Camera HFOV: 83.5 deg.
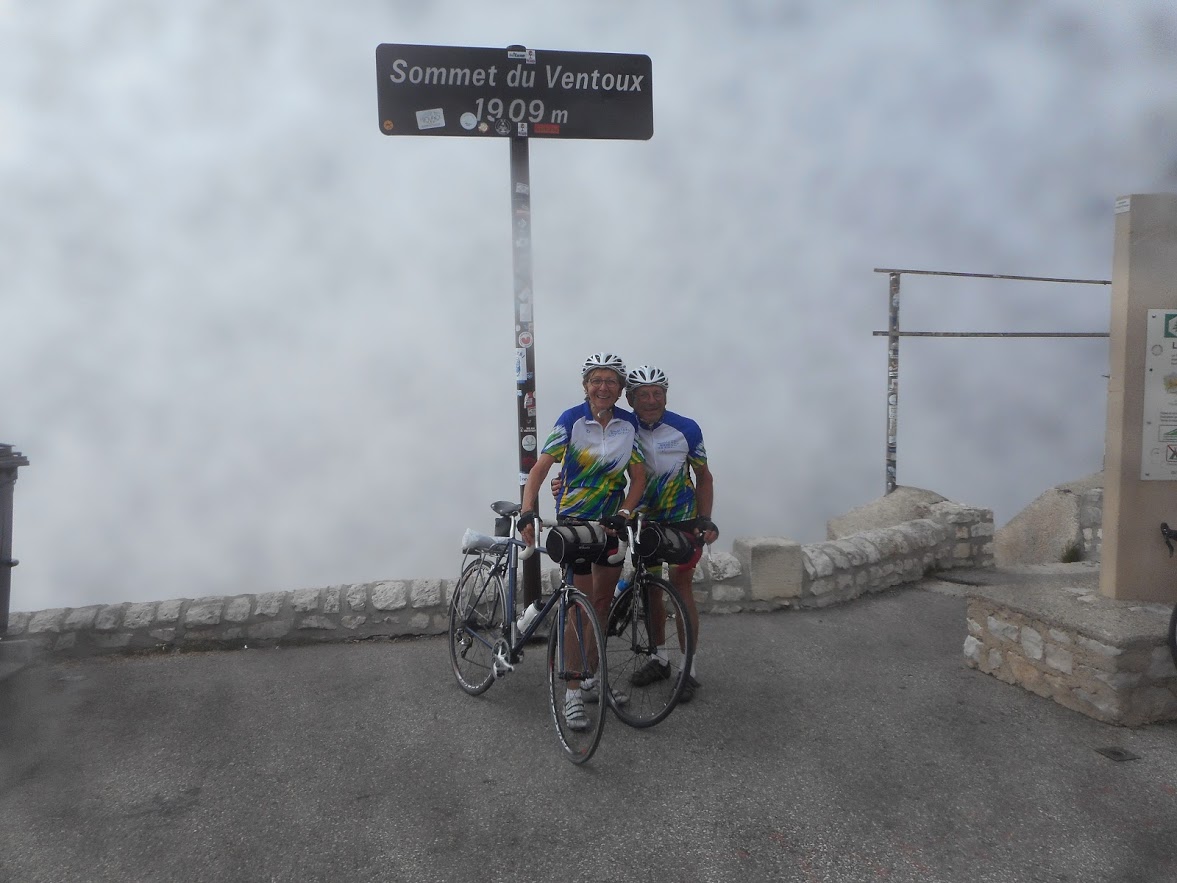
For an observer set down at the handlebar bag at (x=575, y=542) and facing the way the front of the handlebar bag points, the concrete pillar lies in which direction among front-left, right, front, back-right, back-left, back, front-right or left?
front-left

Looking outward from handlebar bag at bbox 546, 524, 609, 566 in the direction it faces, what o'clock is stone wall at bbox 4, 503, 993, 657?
The stone wall is roughly at 6 o'clock from the handlebar bag.

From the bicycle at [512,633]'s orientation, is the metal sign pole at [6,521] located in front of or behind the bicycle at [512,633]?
behind

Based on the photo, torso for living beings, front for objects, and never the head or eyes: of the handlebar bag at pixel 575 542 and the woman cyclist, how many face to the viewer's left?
0

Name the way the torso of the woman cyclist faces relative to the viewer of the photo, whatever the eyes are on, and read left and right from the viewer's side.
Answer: facing the viewer

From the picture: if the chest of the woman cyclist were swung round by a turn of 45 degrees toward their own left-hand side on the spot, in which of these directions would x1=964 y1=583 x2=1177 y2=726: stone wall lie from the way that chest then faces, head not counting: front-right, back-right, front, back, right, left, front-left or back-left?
front-left

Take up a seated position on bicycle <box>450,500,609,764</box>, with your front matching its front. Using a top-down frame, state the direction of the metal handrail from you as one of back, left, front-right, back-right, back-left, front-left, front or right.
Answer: left

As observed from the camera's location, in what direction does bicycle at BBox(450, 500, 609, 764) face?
facing the viewer and to the right of the viewer
